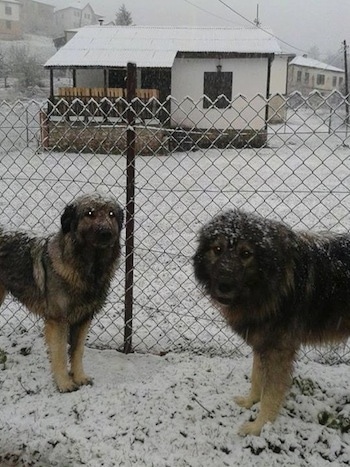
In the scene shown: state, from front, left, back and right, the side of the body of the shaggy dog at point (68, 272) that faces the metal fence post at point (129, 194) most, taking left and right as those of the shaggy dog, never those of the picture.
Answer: left

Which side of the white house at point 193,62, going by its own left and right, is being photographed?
front

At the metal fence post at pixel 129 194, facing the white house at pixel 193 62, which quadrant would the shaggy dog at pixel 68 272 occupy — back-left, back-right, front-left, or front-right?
back-left

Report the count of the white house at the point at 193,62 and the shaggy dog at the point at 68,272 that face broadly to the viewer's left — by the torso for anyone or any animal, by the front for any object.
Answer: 0

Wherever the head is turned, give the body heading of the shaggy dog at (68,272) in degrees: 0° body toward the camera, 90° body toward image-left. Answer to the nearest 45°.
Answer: approximately 315°

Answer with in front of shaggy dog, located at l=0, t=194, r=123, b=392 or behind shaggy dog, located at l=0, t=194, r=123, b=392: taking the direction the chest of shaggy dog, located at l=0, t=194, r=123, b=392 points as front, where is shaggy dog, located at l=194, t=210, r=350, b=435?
in front

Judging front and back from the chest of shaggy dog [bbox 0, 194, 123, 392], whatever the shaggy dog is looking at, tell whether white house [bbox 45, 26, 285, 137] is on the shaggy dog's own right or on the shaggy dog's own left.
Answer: on the shaggy dog's own left

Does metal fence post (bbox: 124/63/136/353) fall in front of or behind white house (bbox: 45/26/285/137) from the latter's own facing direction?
in front

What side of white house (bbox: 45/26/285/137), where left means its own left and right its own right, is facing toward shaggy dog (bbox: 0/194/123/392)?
front

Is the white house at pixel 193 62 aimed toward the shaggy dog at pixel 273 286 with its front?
yes

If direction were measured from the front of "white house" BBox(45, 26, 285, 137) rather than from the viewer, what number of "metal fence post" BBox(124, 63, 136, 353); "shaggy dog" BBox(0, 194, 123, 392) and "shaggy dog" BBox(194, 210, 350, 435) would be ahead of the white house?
3
